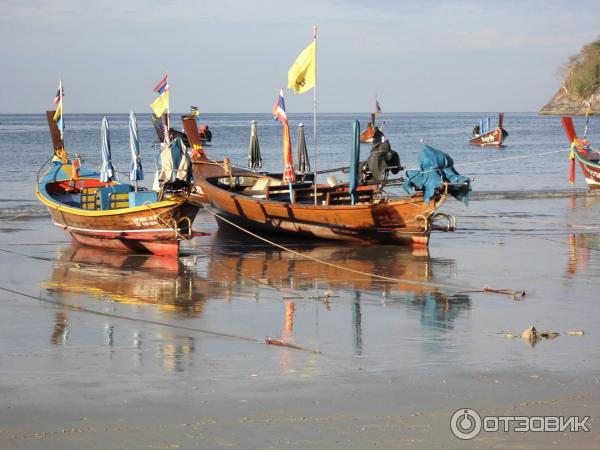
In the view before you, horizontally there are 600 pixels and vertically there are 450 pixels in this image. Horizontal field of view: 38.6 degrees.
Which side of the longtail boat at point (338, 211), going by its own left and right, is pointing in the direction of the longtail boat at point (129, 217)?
front

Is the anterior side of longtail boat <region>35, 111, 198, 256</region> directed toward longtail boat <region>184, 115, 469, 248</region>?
no

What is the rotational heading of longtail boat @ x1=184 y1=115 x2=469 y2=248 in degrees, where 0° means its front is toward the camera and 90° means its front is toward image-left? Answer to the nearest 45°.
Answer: approximately 90°

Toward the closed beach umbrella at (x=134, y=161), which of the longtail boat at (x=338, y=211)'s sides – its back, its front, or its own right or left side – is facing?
front

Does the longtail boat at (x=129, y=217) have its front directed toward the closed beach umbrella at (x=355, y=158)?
no

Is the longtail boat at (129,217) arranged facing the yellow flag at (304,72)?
no

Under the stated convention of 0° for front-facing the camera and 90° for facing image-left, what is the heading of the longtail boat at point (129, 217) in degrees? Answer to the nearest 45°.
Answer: approximately 135°

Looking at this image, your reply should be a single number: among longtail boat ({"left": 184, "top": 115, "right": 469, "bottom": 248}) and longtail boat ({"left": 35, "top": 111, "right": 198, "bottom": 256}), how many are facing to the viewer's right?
0
